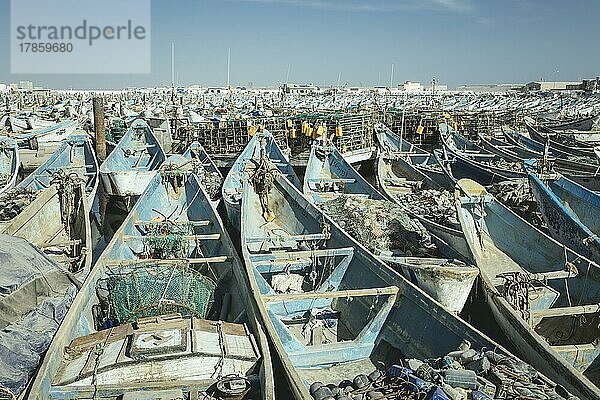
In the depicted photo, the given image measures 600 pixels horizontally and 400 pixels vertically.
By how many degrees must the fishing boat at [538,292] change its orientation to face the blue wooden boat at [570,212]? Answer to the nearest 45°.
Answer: approximately 45° to its right

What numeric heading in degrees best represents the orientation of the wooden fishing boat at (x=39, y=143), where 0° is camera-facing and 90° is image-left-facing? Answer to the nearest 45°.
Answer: approximately 225°

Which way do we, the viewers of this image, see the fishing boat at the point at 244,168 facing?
facing away from the viewer

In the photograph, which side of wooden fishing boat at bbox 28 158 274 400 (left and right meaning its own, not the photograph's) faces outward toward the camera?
back

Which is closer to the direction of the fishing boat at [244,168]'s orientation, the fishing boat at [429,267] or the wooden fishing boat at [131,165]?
the wooden fishing boat

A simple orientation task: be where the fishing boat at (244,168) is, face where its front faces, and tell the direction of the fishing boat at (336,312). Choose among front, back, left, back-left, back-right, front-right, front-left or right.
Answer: back

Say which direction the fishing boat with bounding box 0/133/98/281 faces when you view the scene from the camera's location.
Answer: facing away from the viewer and to the right of the viewer

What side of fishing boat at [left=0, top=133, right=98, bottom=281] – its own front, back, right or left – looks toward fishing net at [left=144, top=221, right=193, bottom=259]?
right

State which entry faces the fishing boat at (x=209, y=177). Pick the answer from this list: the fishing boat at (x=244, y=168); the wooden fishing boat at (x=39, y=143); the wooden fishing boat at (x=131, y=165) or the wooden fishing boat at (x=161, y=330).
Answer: the wooden fishing boat at (x=161, y=330)

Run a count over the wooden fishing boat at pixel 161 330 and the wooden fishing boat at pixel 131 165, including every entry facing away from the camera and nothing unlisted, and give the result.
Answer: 2

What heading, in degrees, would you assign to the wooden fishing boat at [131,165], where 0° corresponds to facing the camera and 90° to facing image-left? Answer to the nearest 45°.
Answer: approximately 180°

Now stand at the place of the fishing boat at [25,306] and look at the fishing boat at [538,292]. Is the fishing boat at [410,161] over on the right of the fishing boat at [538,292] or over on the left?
left

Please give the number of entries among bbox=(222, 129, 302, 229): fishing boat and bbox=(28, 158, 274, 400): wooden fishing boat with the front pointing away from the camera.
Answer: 2
